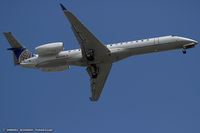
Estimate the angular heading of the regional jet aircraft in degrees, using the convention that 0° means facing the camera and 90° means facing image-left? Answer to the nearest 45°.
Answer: approximately 270°
